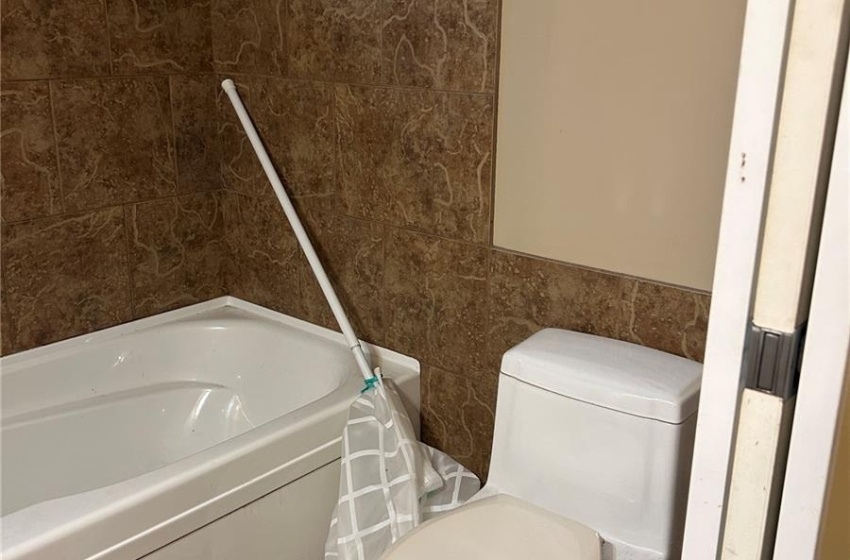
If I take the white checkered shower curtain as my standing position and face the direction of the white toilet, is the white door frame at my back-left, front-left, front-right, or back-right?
front-right

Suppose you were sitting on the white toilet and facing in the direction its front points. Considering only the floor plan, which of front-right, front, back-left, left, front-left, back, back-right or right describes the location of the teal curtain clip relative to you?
right

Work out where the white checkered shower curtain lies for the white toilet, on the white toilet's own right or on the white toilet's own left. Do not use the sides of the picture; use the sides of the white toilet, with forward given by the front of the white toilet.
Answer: on the white toilet's own right

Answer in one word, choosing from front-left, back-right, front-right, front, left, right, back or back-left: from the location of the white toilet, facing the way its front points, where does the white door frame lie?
front-left

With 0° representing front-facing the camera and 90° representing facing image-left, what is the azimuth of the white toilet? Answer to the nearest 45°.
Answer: approximately 45°
